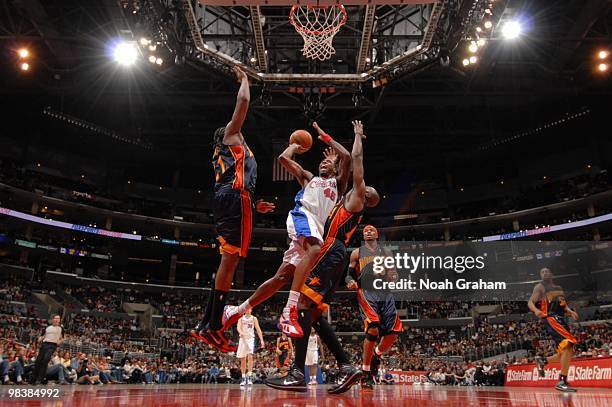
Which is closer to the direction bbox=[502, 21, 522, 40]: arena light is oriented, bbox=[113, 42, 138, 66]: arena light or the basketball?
the basketball

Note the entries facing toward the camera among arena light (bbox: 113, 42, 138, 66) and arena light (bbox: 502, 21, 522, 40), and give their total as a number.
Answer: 2

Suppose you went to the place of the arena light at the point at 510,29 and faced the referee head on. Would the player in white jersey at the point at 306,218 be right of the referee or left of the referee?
left

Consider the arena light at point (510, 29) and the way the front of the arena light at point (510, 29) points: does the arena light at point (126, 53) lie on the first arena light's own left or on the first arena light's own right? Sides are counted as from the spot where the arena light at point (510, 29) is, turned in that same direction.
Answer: on the first arena light's own right
